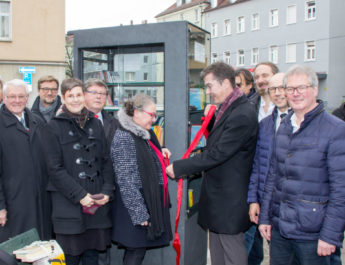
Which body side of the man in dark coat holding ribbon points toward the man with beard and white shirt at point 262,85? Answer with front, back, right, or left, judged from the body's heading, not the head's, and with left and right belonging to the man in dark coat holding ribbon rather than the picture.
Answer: right

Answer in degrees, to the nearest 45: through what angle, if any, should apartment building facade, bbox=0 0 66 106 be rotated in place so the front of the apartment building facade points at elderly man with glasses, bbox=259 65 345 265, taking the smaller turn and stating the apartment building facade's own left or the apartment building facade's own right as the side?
0° — it already faces them

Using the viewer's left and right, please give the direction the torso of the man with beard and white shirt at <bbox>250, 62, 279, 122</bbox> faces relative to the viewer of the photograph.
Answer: facing the viewer and to the left of the viewer

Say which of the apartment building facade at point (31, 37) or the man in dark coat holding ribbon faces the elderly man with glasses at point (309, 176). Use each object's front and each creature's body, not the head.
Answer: the apartment building facade

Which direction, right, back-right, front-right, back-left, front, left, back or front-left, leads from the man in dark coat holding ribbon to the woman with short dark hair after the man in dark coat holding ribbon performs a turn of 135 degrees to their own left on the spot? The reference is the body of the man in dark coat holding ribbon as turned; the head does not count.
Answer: back-right

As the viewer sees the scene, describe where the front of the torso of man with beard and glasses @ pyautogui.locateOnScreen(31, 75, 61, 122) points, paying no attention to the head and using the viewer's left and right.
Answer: facing the viewer

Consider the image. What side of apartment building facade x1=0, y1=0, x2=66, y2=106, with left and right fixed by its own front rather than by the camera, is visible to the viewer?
front

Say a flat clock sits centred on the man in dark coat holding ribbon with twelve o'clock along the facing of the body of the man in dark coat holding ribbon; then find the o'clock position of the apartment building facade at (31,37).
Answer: The apartment building facade is roughly at 2 o'clock from the man in dark coat holding ribbon.

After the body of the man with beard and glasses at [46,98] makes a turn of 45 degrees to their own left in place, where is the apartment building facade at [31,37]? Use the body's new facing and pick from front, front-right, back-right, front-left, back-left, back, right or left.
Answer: back-left

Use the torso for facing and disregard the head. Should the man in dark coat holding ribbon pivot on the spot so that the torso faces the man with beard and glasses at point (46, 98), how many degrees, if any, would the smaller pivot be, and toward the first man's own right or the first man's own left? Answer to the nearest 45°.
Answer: approximately 45° to the first man's own right

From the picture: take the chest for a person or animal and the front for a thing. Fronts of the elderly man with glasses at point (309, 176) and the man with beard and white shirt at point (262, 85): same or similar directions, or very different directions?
same or similar directions

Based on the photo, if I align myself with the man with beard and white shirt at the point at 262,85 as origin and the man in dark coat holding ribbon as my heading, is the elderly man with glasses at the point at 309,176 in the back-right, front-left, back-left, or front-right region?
front-left

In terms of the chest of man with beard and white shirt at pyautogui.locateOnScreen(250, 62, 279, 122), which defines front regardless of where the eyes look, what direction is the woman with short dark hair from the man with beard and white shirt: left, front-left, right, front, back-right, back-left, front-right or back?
front

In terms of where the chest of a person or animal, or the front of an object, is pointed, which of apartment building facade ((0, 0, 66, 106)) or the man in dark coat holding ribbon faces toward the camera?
the apartment building facade

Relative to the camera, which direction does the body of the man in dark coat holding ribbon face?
to the viewer's left
